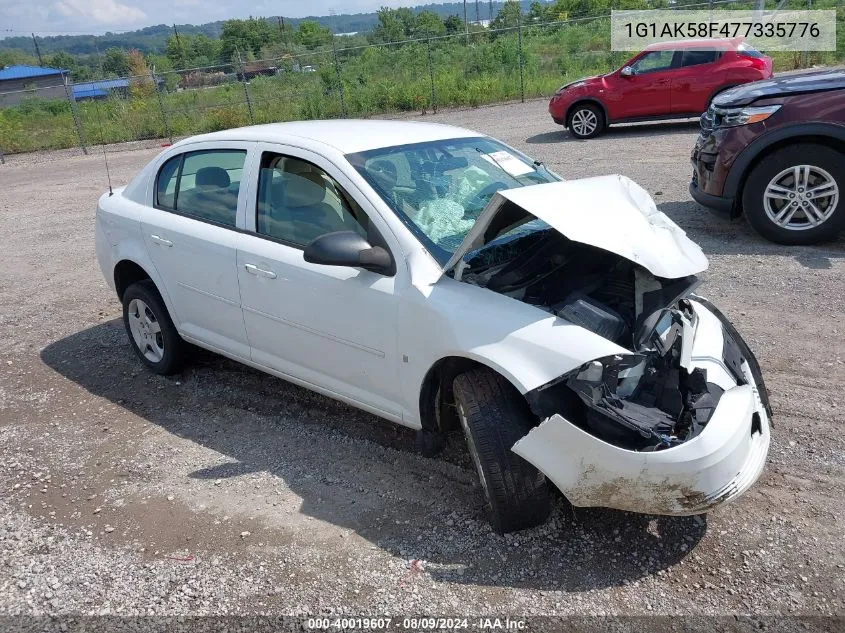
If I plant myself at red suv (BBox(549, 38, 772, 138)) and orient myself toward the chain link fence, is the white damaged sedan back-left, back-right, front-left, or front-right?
back-left

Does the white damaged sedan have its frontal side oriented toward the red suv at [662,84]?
no

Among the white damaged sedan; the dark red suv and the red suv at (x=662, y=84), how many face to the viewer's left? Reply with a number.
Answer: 2

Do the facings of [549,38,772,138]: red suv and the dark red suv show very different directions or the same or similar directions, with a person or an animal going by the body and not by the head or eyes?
same or similar directions

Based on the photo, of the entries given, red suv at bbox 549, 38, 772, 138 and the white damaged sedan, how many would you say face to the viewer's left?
1

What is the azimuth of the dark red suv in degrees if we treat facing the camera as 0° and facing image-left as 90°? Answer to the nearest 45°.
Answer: approximately 90°

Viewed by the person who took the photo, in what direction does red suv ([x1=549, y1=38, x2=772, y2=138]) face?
facing to the left of the viewer

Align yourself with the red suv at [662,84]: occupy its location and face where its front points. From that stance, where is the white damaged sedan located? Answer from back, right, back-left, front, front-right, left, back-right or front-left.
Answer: left

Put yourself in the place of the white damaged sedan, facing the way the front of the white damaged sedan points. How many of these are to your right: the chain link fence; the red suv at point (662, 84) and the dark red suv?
0

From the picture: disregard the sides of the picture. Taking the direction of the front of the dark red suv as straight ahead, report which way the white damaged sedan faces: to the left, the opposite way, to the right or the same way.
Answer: the opposite way

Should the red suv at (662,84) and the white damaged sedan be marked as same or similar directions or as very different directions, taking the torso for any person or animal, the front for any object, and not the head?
very different directions

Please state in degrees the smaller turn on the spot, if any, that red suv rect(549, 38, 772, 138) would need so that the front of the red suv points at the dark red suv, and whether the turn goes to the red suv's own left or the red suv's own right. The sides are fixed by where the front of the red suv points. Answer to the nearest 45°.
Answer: approximately 90° to the red suv's own left

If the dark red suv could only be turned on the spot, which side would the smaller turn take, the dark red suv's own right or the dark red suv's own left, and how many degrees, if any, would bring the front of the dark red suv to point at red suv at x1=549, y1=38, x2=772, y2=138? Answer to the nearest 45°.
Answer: approximately 90° to the dark red suv's own right

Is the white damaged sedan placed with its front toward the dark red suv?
no

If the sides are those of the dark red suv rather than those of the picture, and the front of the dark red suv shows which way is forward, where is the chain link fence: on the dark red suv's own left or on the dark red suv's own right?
on the dark red suv's own right

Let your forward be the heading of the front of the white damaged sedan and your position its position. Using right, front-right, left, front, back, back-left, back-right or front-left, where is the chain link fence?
back-left
